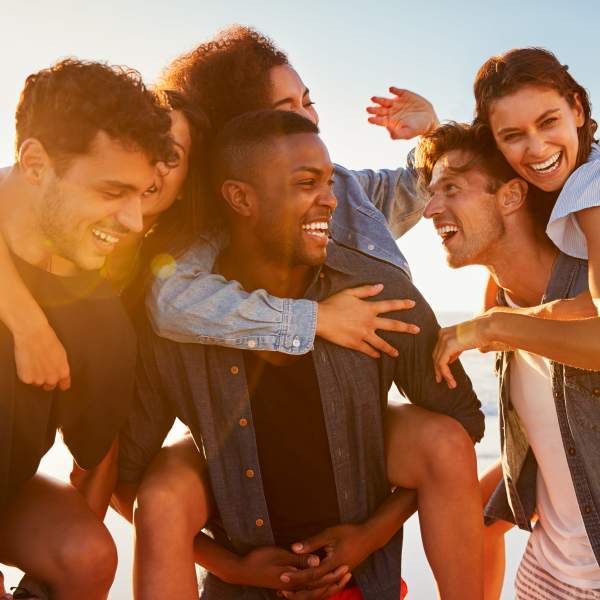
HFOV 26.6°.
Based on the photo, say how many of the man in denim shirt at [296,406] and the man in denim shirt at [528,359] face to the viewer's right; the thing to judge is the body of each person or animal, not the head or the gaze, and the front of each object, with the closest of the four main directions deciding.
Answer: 0

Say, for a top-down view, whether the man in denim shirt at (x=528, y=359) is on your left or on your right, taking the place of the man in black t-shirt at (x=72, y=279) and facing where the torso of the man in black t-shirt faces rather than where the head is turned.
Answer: on your left

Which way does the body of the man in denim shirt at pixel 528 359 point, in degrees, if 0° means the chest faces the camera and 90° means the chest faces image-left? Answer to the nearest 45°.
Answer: approximately 45°

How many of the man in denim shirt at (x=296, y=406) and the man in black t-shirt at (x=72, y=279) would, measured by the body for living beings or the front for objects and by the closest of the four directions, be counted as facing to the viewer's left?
0

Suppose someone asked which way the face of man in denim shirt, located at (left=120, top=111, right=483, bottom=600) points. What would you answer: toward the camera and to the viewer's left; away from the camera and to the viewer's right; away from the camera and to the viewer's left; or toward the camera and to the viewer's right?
toward the camera and to the viewer's right

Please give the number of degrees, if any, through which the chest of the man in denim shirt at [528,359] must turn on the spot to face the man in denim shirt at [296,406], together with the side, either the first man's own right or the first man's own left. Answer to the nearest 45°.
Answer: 0° — they already face them

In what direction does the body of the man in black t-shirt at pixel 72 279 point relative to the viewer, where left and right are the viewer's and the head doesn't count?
facing the viewer and to the right of the viewer
